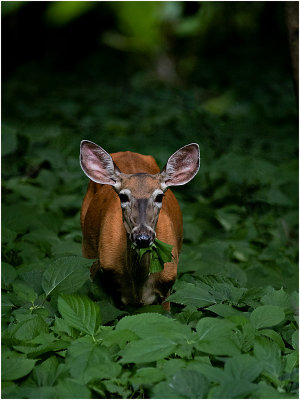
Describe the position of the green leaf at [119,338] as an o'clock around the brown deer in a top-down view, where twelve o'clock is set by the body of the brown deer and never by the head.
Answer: The green leaf is roughly at 12 o'clock from the brown deer.

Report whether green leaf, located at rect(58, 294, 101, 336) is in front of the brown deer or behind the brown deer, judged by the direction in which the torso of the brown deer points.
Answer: in front

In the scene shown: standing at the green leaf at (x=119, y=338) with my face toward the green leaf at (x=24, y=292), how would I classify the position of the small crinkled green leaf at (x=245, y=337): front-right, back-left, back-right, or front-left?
back-right

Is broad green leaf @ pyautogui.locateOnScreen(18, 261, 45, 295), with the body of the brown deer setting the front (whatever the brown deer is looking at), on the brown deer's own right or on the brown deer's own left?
on the brown deer's own right

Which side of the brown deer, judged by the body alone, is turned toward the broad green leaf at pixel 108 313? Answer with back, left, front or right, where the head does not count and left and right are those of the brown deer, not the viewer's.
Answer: front

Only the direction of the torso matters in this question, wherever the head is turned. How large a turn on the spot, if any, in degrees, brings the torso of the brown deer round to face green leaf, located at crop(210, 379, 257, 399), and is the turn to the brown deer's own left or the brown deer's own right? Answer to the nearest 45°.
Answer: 0° — it already faces it

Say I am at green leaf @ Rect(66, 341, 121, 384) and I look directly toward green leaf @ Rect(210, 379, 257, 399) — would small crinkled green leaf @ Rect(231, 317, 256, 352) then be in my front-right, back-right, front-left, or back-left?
front-left

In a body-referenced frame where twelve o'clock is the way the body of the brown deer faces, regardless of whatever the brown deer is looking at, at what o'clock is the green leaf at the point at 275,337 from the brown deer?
The green leaf is roughly at 11 o'clock from the brown deer.

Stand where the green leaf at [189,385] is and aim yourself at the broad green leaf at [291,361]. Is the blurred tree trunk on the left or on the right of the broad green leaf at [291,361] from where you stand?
left

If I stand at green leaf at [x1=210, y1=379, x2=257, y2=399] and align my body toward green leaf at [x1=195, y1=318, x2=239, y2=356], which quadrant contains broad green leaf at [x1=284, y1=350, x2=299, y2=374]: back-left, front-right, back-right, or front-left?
front-right

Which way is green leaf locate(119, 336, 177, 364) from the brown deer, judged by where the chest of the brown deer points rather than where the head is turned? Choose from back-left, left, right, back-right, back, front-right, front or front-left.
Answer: front

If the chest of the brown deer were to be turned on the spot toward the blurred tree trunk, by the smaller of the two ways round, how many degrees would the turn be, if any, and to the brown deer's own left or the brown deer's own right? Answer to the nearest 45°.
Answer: approximately 135° to the brown deer's own left

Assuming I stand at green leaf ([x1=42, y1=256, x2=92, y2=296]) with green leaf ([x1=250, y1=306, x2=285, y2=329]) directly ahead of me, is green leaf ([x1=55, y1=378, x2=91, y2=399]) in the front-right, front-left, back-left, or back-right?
front-right

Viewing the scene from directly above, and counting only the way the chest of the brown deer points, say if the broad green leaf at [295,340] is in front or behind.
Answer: in front

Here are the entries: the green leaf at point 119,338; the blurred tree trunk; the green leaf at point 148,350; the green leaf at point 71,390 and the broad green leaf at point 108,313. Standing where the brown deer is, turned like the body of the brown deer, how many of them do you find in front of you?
4

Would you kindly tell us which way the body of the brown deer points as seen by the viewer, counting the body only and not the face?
toward the camera
